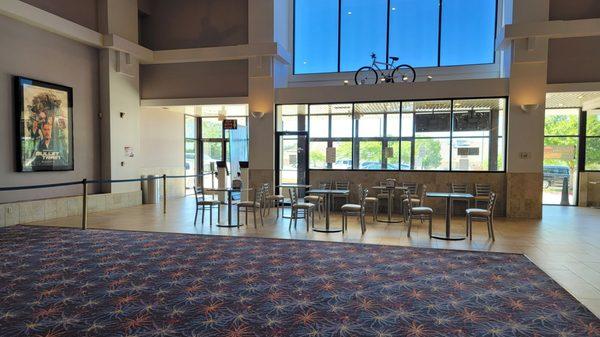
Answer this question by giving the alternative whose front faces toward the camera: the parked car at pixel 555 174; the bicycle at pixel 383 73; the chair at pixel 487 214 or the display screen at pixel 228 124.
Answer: the display screen

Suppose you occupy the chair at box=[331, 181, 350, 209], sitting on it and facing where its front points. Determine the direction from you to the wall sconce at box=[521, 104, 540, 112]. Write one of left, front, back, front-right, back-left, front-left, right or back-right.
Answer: back-left

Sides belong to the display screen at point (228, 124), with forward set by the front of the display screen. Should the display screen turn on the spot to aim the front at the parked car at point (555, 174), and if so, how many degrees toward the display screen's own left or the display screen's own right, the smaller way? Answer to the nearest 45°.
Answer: approximately 90° to the display screen's own left

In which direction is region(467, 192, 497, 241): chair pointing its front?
to the viewer's left

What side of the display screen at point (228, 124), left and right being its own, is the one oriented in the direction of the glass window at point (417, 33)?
left

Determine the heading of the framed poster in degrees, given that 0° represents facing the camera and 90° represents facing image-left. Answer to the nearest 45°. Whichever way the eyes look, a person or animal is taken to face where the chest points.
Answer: approximately 315°

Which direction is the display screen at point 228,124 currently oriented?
toward the camera
